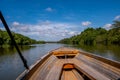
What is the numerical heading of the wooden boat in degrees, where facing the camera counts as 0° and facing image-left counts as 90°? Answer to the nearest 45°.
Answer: approximately 180°
